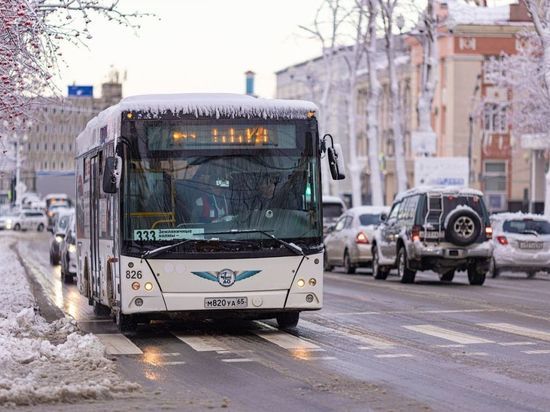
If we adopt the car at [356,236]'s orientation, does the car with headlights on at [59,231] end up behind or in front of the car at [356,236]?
in front

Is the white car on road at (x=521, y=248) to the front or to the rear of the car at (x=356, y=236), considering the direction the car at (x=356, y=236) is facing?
to the rear

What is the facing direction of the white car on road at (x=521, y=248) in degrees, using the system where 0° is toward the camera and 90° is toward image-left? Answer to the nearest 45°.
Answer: approximately 180°

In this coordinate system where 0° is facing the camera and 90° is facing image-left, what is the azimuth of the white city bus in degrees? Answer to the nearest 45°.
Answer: approximately 0°

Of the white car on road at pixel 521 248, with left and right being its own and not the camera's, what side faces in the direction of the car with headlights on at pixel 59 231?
left

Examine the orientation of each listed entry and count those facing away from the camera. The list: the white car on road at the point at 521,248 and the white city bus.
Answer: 1

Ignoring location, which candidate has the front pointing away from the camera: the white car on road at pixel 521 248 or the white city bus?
the white car on road

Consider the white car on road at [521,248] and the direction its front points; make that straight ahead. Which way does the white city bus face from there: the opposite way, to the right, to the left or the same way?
the opposite way

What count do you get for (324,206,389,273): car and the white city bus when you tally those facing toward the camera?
1

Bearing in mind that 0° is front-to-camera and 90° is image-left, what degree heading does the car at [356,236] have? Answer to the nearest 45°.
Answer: approximately 135°
